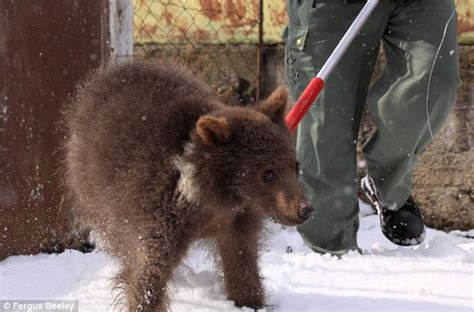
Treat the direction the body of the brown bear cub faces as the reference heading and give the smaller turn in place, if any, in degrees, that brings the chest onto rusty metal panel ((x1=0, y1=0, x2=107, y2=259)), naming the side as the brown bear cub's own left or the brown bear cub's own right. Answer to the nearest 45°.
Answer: approximately 180°

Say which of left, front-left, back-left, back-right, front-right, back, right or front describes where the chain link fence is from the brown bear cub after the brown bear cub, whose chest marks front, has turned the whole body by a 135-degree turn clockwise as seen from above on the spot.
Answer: right

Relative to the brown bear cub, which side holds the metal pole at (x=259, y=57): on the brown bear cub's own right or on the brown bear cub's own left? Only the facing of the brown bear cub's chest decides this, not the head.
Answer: on the brown bear cub's own left

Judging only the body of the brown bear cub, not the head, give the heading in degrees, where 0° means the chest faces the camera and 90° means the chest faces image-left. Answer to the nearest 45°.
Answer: approximately 315°
